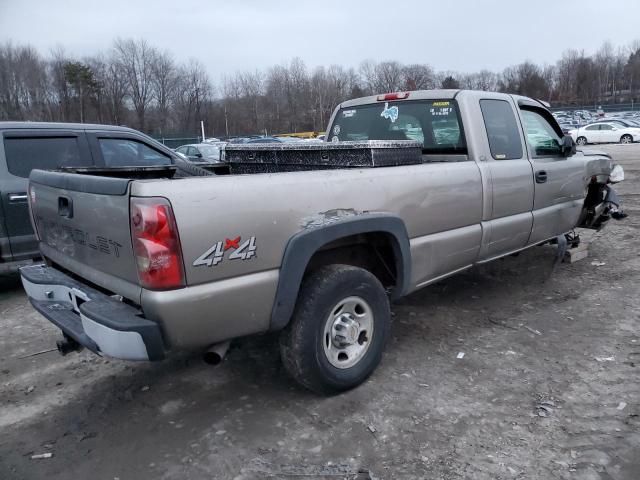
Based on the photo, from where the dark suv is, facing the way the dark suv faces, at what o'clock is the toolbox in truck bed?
The toolbox in truck bed is roughly at 2 o'clock from the dark suv.

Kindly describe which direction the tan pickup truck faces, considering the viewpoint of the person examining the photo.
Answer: facing away from the viewer and to the right of the viewer

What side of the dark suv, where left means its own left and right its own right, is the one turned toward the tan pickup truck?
right

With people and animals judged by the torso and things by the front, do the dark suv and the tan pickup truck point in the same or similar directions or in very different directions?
same or similar directions

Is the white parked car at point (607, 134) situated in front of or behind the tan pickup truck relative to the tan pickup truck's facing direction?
in front

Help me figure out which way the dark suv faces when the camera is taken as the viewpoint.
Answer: facing to the right of the viewer

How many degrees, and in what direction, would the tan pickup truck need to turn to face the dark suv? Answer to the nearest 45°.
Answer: approximately 90° to its left

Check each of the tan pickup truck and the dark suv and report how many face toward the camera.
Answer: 0
